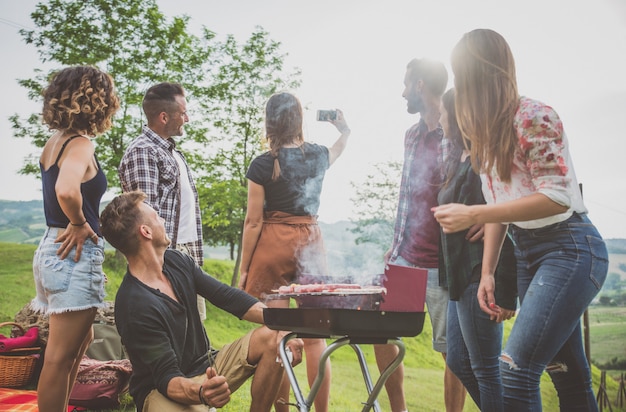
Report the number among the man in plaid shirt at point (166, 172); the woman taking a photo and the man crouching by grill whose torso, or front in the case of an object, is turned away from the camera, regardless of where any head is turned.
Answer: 1

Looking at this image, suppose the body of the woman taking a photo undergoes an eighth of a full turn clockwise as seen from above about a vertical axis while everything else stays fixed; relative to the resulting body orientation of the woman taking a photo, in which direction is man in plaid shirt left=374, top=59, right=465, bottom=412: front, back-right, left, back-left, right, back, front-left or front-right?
front-right

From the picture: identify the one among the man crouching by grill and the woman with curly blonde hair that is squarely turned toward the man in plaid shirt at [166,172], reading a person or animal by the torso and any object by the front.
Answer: the woman with curly blonde hair

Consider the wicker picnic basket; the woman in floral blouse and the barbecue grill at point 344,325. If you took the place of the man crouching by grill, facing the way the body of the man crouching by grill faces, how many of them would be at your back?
1

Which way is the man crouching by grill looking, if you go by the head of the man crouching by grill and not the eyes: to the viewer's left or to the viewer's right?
to the viewer's right

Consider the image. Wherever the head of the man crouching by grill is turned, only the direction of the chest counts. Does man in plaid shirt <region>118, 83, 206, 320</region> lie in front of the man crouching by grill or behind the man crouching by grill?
behind

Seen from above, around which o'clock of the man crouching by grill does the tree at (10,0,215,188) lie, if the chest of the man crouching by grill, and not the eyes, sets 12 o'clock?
The tree is roughly at 7 o'clock from the man crouching by grill.

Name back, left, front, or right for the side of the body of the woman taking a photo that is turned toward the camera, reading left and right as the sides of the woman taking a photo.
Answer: back

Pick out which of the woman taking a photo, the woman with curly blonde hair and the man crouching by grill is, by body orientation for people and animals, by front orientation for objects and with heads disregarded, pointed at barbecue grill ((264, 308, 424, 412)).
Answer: the man crouching by grill

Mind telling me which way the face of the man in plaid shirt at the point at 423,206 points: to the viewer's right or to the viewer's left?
to the viewer's left

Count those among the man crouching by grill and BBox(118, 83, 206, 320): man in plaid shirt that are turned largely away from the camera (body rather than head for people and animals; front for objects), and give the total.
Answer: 0
